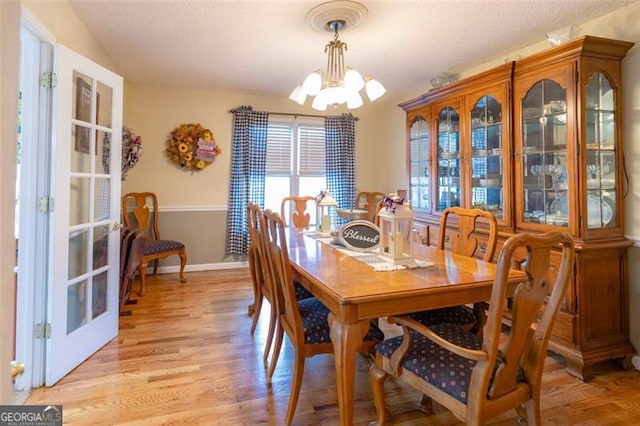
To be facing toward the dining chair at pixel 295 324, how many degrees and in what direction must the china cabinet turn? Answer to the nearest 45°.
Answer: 0° — it already faces it

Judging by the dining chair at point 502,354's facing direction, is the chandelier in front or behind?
in front

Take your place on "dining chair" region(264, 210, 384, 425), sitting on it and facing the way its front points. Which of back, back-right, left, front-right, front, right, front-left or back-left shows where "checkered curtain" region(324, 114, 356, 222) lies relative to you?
front-left

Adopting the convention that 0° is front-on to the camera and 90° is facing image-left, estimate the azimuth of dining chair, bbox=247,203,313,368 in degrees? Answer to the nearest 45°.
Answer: approximately 225°

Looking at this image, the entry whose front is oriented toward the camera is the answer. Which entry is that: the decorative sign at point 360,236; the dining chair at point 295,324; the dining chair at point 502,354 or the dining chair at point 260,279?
the decorative sign

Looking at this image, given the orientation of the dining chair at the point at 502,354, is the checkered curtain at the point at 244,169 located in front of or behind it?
in front

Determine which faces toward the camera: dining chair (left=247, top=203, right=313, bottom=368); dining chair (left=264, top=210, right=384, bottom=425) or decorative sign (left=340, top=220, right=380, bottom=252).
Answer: the decorative sign

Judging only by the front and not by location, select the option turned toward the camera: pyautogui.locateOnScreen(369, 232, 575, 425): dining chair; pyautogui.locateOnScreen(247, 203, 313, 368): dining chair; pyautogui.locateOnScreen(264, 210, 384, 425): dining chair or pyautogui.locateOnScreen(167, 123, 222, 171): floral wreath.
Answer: the floral wreath

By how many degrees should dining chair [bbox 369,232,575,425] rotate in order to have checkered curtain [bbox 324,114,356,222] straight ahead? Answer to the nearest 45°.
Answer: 0° — it already faces it

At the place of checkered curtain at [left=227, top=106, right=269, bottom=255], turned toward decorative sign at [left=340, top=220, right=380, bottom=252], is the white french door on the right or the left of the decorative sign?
right

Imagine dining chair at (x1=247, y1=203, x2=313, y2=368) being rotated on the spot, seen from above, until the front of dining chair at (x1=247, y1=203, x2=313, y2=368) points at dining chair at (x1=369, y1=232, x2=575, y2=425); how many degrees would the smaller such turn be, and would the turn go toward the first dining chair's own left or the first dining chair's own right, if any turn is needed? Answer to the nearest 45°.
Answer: approximately 90° to the first dining chair's own right

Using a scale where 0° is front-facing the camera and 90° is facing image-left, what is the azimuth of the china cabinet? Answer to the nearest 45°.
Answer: approximately 45°

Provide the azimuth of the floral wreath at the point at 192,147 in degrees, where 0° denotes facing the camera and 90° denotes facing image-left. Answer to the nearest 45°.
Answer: approximately 0°

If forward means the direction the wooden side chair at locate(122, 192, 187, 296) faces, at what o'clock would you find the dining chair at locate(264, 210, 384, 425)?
The dining chair is roughly at 1 o'clock from the wooden side chair.

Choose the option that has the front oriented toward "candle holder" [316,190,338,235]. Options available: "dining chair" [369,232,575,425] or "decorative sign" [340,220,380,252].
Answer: the dining chair

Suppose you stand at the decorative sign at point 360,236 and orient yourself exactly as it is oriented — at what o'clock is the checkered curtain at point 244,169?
The checkered curtain is roughly at 5 o'clock from the decorative sign.
